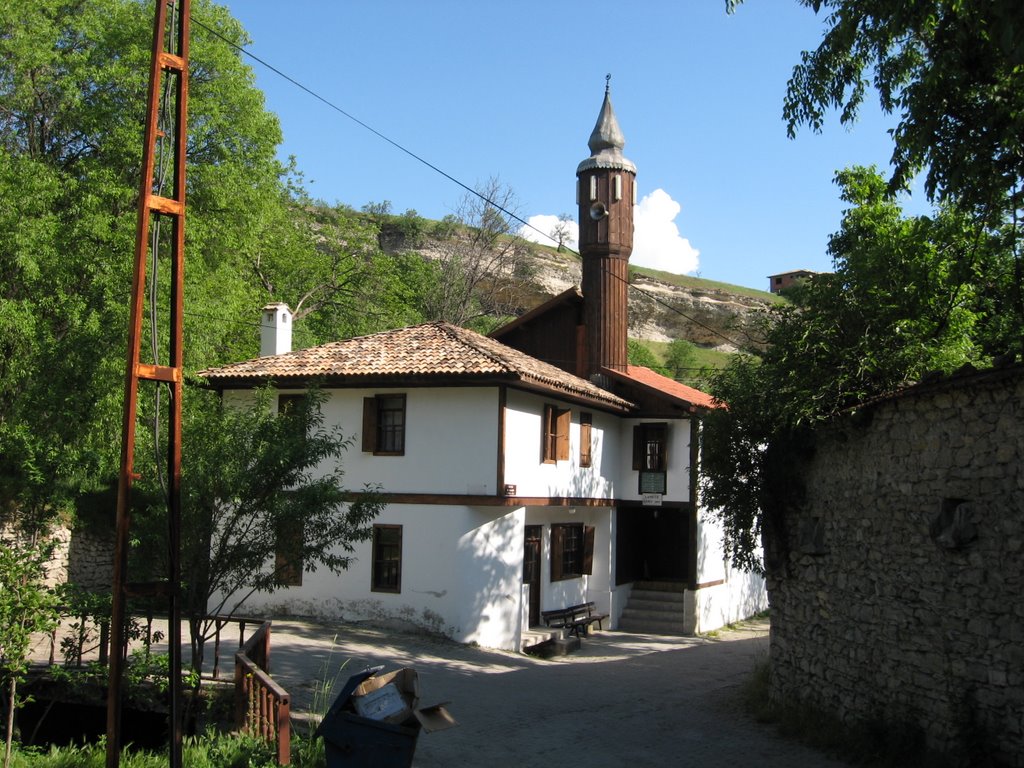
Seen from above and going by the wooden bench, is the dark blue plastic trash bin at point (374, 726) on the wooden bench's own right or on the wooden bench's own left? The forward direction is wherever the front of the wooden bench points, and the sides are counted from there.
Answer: on the wooden bench's own right

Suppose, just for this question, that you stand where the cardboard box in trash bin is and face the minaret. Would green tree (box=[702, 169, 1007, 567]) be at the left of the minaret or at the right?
right

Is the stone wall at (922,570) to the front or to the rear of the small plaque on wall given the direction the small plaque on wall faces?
to the front

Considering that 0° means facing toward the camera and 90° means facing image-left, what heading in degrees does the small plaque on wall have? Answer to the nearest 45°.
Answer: approximately 0°

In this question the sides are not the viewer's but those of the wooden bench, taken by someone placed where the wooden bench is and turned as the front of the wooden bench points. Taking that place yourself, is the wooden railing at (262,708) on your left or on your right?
on your right

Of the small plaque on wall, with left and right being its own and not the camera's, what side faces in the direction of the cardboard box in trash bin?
front

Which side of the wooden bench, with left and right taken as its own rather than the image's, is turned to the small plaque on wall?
left

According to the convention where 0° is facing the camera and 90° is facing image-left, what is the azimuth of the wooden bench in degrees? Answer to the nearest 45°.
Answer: approximately 315°

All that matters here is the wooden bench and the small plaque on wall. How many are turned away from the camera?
0

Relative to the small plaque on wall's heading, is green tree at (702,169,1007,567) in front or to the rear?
in front
